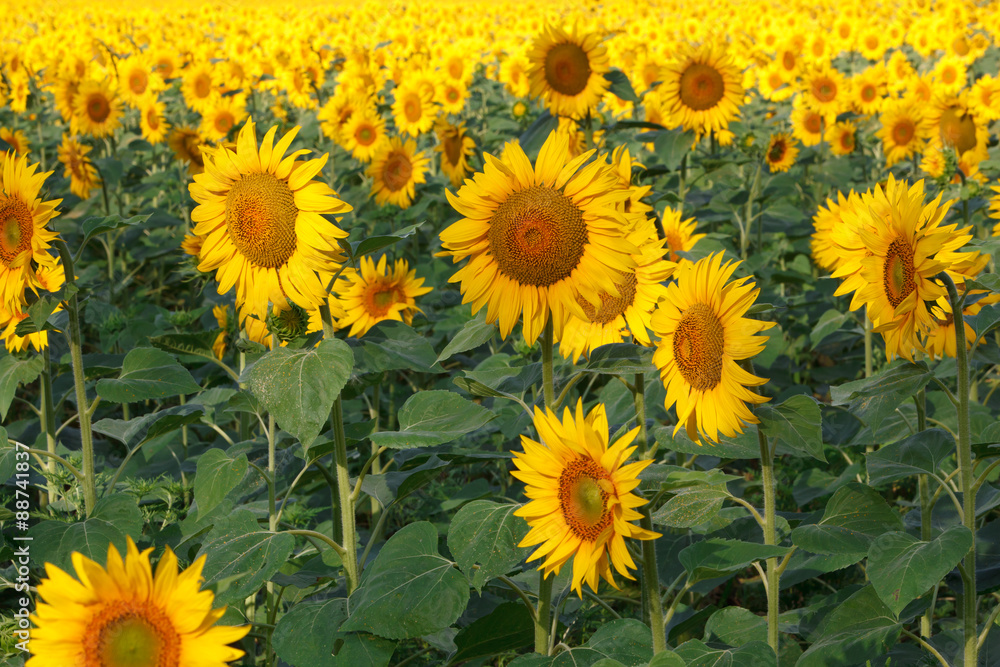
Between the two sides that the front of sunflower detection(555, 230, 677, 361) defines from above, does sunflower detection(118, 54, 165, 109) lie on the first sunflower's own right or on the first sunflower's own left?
on the first sunflower's own right

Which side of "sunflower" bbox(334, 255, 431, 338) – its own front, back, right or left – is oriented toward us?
front

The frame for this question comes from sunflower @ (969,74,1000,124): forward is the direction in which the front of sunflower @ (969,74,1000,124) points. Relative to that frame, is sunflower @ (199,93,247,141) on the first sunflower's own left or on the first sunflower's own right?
on the first sunflower's own right

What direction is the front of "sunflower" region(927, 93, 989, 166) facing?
toward the camera

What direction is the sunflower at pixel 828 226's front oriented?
toward the camera

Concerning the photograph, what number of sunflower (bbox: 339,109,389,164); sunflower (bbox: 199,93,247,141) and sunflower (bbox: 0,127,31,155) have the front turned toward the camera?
3

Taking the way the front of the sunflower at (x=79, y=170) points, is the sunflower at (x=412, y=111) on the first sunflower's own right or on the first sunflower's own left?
on the first sunflower's own left

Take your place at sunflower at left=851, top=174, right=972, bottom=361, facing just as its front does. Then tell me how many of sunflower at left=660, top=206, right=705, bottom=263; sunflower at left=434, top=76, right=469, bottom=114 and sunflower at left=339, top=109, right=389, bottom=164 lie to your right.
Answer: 3
